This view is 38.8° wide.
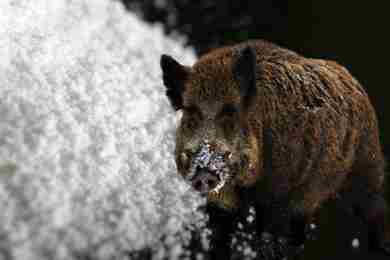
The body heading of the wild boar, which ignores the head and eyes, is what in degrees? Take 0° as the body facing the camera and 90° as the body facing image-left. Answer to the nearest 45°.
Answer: approximately 45°
